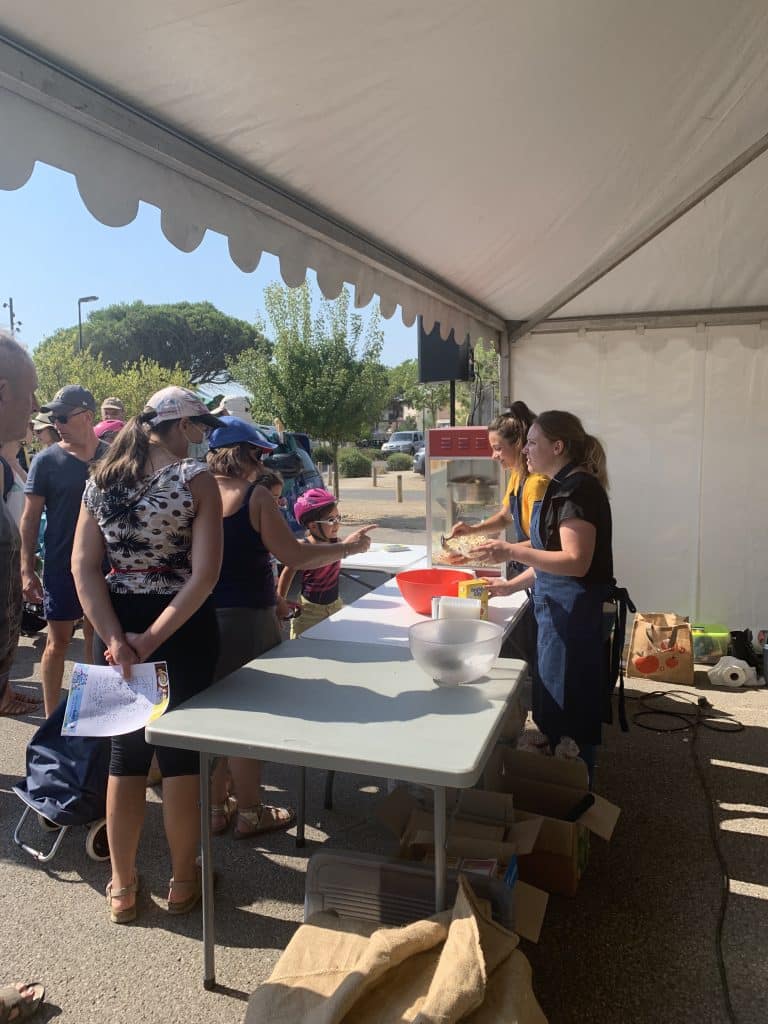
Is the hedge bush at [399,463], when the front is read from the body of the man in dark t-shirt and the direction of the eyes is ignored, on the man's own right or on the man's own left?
on the man's own left

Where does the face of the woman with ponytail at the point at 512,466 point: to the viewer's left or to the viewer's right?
to the viewer's left

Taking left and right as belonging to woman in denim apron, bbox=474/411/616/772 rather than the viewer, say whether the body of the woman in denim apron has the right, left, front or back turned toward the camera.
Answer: left

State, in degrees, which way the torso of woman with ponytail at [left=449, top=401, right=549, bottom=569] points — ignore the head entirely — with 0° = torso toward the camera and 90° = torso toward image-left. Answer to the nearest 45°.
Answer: approximately 45°

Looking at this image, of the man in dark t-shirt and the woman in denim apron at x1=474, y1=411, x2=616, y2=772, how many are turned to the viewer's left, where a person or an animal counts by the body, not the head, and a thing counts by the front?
1

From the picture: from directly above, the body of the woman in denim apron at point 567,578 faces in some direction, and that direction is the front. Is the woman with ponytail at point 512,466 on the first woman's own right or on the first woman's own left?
on the first woman's own right

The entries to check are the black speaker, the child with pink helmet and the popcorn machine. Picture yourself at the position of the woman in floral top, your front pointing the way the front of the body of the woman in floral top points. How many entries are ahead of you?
3

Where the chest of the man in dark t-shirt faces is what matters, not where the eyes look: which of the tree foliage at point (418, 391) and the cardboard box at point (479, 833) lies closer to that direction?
the cardboard box

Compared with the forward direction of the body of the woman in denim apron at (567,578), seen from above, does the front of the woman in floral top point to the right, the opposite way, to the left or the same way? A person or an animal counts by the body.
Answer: to the right

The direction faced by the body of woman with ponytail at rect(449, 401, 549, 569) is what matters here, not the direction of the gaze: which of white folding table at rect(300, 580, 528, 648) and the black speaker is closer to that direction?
the white folding table
